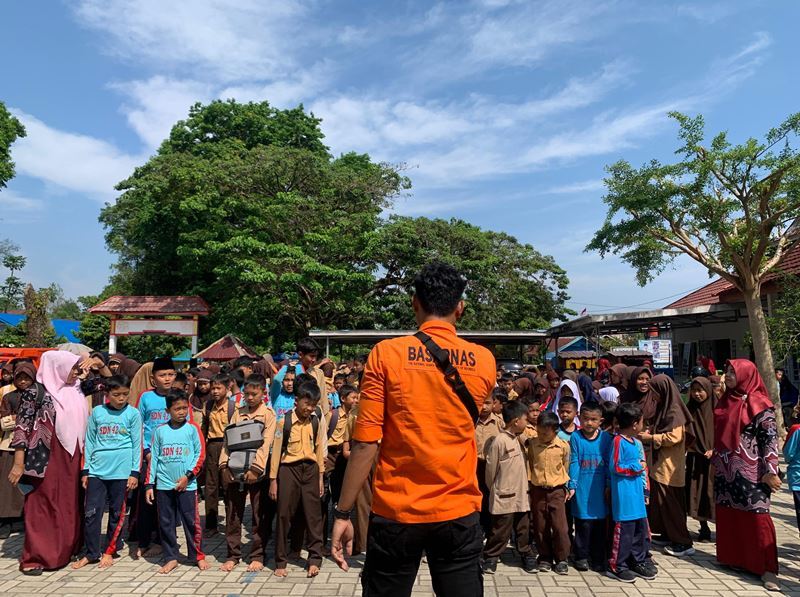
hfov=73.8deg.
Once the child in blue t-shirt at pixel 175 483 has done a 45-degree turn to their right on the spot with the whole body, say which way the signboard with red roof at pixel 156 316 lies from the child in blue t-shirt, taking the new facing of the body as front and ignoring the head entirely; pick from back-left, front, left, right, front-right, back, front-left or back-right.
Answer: back-right

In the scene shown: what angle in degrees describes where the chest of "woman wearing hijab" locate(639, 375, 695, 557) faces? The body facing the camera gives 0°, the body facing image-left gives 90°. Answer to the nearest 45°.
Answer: approximately 90°

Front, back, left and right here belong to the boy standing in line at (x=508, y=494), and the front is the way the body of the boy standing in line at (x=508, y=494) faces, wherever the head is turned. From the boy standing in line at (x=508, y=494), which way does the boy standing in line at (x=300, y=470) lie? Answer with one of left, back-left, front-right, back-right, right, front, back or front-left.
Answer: back-right
